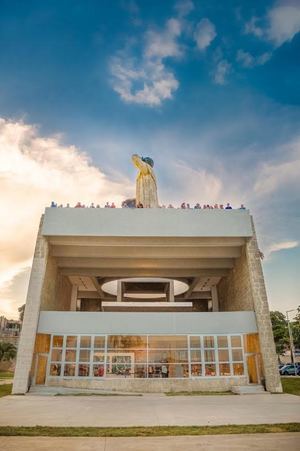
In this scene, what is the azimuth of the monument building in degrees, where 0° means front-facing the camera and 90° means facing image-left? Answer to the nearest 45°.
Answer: approximately 0°

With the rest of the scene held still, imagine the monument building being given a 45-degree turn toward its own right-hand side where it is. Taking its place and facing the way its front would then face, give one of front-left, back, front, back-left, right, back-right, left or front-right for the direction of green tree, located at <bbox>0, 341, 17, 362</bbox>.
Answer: right
